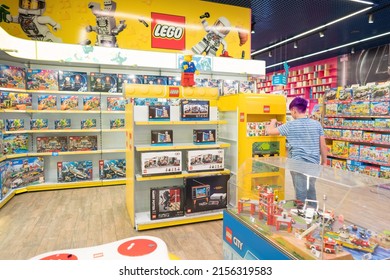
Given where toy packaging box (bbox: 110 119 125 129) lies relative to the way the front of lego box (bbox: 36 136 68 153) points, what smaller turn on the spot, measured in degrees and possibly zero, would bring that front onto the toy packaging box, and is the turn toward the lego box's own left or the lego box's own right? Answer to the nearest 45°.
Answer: approximately 90° to the lego box's own left

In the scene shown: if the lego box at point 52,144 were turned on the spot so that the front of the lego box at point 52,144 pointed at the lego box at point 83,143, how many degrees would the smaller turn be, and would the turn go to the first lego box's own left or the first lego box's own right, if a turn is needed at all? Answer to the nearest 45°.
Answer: approximately 90° to the first lego box's own left

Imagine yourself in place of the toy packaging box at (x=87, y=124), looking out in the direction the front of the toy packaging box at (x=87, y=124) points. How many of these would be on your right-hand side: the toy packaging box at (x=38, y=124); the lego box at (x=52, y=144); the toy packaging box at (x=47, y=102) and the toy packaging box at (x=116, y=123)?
3

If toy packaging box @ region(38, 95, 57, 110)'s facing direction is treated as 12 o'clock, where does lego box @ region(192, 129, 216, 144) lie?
The lego box is roughly at 11 o'clock from the toy packaging box.

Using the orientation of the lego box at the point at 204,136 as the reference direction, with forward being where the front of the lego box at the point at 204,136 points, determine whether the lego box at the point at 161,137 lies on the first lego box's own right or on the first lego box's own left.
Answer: on the first lego box's own right
